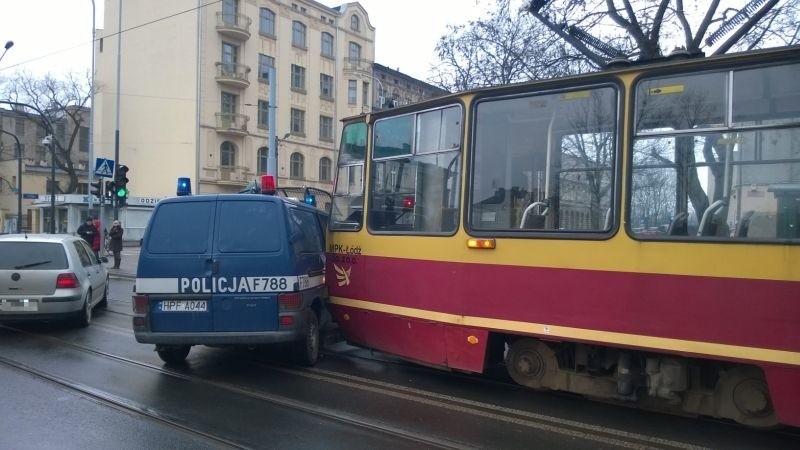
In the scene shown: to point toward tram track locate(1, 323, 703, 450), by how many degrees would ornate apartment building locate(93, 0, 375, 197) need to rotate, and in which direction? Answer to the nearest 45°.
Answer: approximately 45° to its right

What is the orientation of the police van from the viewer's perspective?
away from the camera

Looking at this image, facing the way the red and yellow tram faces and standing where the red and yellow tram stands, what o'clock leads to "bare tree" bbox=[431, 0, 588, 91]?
The bare tree is roughly at 1 o'clock from the red and yellow tram.

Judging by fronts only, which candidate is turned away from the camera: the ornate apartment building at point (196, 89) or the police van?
the police van

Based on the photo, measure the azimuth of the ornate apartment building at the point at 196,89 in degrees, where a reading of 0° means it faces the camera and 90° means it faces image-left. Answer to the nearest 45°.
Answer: approximately 315°

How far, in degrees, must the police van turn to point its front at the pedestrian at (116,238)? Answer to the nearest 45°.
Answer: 0° — it already faces them

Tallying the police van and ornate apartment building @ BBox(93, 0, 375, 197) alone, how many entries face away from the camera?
1

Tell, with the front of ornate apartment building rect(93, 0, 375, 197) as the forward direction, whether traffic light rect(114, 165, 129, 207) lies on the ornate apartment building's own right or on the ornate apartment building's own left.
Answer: on the ornate apartment building's own right

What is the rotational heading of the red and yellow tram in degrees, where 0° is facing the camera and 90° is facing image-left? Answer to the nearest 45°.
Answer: approximately 135°

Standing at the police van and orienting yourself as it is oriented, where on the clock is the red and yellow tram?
The red and yellow tram is roughly at 4 o'clock from the police van.

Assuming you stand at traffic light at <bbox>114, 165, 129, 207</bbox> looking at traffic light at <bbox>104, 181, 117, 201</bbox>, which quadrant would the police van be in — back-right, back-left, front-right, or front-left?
back-left

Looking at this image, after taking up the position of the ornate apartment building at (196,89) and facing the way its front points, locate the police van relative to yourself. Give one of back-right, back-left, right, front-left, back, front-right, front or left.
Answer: front-right

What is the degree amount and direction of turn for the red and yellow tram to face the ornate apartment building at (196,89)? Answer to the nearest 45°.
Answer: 0° — it already faces it

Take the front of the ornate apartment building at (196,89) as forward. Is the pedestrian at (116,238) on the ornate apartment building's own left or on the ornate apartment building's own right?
on the ornate apartment building's own right
